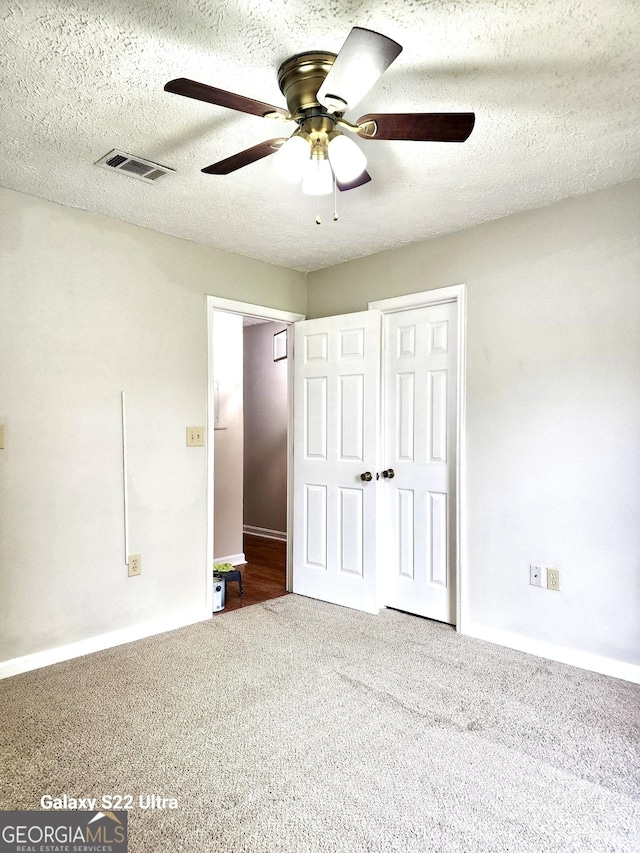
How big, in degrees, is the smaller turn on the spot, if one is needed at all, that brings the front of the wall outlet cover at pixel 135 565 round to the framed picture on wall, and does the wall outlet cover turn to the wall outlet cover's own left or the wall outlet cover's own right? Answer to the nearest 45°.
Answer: approximately 90° to the wall outlet cover's own left

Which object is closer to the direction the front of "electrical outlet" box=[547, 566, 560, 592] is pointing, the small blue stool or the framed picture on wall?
the small blue stool

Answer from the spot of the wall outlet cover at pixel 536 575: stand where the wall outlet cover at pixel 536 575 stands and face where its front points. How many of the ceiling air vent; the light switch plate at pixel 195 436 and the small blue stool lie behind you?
0

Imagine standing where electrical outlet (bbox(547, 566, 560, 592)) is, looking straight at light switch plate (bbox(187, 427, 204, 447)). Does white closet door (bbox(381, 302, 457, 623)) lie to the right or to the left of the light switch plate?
right

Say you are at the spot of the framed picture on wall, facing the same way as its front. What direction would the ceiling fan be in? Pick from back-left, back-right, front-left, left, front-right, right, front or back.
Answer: front-left

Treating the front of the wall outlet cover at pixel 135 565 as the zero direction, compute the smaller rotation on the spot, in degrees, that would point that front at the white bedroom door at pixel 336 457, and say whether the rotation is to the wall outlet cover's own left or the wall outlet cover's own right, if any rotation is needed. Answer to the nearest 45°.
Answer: approximately 45° to the wall outlet cover's own left

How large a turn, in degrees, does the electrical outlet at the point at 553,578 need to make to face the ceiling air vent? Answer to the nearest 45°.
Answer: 0° — it already faces it

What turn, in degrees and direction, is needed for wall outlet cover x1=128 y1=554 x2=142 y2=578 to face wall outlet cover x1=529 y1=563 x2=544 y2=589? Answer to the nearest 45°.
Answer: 0° — it already faces it

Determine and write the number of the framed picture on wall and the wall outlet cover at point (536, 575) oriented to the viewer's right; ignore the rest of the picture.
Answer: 0

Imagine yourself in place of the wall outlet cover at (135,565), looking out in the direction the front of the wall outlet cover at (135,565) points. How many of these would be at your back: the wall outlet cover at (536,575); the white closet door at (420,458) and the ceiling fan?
0

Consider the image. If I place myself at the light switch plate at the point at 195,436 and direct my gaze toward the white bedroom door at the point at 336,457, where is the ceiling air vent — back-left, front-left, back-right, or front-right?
back-right

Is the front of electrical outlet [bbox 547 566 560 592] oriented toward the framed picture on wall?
no

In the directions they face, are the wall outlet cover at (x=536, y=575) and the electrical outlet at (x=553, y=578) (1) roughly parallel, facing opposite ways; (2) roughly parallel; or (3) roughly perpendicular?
roughly parallel

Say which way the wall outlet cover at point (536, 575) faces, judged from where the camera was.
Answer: facing the viewer and to the left of the viewer

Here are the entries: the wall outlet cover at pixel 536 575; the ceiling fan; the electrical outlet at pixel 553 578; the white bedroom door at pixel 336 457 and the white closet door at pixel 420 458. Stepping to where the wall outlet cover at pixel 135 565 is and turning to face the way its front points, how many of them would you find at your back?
0

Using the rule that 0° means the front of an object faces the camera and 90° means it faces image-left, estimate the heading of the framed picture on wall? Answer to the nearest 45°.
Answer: approximately 45°

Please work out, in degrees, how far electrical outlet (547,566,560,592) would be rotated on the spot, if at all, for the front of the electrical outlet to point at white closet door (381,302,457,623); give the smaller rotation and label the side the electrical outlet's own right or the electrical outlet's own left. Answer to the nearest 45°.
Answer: approximately 90° to the electrical outlet's own right

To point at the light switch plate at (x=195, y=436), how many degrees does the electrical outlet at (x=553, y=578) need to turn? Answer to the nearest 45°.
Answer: approximately 45° to its right

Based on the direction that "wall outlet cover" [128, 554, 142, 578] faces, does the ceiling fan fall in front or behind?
in front
